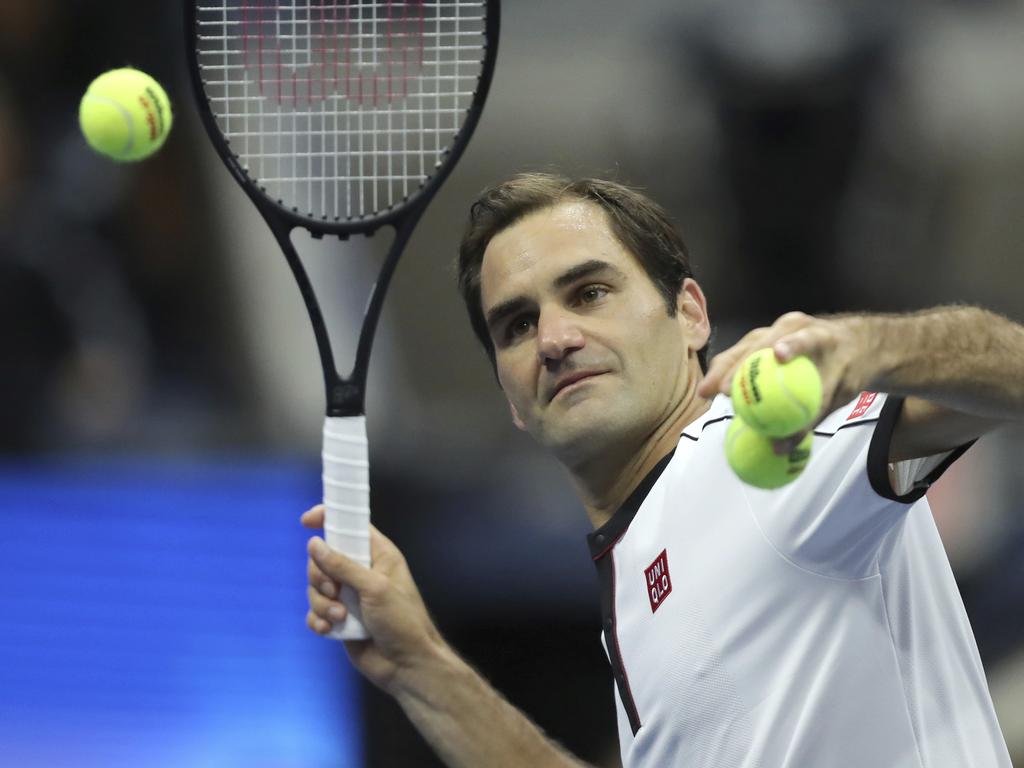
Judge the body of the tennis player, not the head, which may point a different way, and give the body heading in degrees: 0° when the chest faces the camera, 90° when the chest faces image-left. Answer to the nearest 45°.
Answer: approximately 45°

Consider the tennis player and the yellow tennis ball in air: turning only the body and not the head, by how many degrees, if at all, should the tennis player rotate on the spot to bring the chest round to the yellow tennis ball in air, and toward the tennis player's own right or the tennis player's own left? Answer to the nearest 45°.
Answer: approximately 45° to the tennis player's own right

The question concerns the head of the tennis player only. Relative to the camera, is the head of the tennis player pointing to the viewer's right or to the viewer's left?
to the viewer's left
